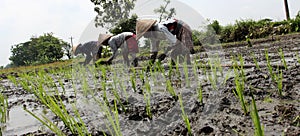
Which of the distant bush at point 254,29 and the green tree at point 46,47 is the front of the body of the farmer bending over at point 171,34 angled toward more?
the green tree

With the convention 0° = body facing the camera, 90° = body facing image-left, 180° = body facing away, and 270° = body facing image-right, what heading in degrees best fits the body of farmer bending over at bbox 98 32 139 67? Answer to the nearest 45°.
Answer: approximately 90°

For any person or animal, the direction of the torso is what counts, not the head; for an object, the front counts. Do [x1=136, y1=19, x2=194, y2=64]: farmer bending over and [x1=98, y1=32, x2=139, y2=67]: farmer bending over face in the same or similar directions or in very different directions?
same or similar directions

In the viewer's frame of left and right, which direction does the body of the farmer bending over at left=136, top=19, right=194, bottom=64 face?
facing to the left of the viewer

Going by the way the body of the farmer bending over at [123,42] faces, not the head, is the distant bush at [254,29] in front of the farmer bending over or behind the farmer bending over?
behind

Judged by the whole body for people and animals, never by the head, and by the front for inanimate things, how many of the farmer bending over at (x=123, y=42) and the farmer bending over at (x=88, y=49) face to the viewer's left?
2

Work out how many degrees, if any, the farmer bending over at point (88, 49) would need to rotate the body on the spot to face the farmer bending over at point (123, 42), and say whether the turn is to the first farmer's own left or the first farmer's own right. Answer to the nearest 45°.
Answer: approximately 135° to the first farmer's own left

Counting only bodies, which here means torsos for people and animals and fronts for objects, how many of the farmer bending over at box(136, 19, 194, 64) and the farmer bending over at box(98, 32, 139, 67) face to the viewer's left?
2

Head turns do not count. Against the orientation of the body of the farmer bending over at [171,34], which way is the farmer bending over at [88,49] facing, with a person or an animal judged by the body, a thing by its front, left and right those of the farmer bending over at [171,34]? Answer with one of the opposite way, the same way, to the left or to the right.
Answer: the same way

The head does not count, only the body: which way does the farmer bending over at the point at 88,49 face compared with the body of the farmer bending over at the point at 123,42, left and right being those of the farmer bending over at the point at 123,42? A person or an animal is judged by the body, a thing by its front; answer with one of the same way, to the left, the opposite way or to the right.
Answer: the same way

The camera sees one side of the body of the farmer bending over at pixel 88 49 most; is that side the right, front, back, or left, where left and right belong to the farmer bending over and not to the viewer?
left

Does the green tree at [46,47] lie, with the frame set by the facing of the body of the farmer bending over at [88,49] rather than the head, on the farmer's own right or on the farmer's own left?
on the farmer's own right
